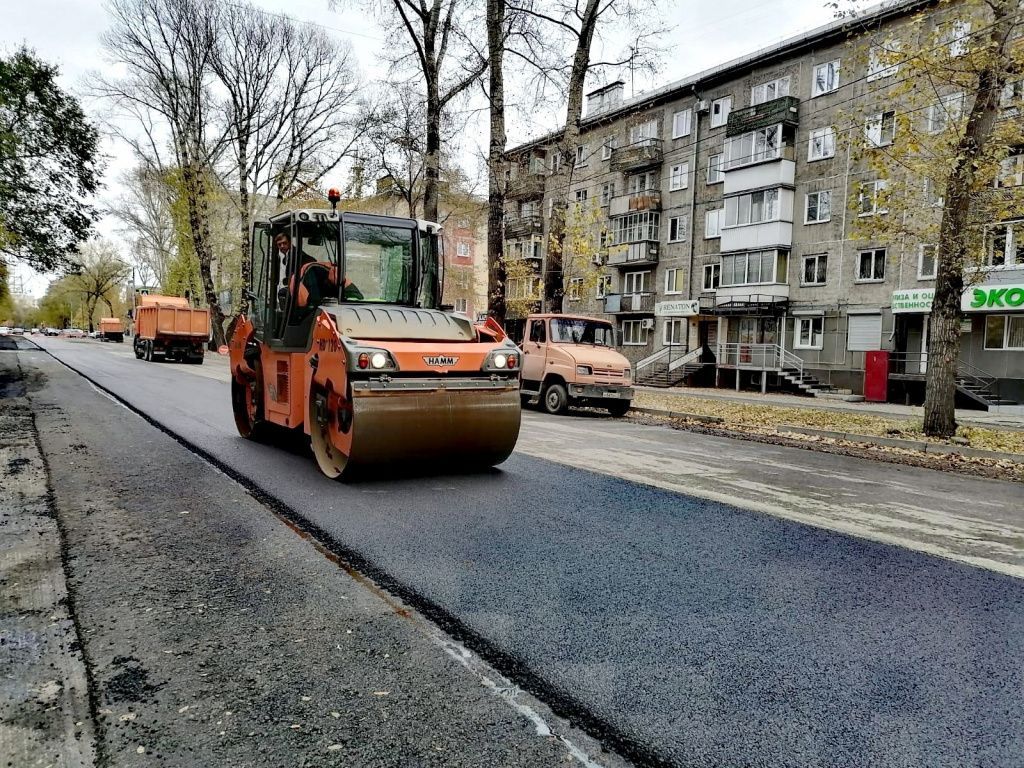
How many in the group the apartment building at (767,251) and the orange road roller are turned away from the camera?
0

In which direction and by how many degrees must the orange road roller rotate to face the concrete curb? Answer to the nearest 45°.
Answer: approximately 45° to its left

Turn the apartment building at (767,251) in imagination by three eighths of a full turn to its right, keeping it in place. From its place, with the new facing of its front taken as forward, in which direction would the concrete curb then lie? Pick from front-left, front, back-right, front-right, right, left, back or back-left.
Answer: back

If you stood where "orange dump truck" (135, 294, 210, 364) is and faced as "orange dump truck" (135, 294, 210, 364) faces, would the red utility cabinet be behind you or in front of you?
behind

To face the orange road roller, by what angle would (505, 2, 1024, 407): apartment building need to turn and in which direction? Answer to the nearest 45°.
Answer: approximately 45° to its left

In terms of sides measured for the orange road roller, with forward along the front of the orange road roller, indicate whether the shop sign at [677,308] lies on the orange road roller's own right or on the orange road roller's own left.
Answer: on the orange road roller's own left

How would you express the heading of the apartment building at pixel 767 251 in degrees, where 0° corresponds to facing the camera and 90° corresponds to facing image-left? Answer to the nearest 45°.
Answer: approximately 45°

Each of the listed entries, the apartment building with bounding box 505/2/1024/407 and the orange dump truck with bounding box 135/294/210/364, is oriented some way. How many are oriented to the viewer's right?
0

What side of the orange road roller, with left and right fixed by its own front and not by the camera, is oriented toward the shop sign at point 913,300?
left

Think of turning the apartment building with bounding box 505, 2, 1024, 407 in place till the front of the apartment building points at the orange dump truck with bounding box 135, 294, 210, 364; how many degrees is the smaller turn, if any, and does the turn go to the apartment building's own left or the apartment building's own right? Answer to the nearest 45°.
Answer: approximately 45° to the apartment building's own right

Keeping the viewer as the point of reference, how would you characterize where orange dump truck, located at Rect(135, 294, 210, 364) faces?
facing away from the viewer and to the left of the viewer

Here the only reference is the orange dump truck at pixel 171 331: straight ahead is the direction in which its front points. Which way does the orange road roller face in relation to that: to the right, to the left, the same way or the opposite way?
the opposite way

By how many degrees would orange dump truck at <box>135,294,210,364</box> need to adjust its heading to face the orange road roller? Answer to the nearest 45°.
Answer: approximately 135° to its left

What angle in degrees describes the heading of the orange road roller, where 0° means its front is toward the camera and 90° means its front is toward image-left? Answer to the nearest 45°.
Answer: approximately 315°
